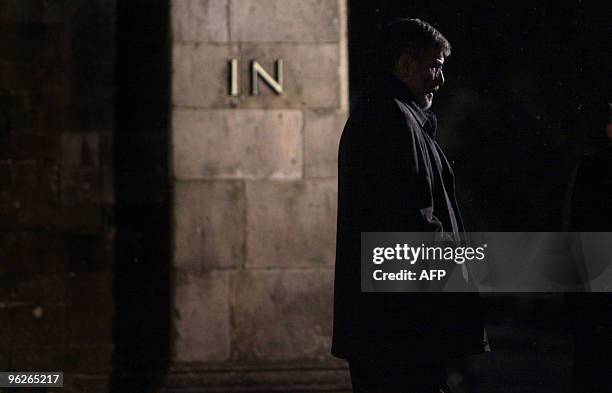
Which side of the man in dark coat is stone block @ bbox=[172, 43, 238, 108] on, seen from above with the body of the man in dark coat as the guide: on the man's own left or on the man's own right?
on the man's own left

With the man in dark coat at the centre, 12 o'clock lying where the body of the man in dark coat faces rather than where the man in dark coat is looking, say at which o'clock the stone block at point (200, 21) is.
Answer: The stone block is roughly at 8 o'clock from the man in dark coat.

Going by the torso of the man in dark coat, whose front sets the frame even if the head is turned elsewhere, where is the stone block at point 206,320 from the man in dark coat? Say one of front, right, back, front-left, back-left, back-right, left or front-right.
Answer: back-left

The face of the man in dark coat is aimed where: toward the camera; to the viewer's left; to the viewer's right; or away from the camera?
to the viewer's right

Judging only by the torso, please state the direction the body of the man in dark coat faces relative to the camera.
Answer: to the viewer's right

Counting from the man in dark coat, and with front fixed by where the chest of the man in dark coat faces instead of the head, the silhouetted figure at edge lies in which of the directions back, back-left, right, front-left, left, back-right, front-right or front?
front-left

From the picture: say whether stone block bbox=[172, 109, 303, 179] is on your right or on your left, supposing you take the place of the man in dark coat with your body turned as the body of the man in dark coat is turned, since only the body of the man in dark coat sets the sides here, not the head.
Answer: on your left

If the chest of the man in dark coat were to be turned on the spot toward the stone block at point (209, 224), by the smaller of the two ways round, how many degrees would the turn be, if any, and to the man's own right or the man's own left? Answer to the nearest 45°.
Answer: approximately 135° to the man's own left

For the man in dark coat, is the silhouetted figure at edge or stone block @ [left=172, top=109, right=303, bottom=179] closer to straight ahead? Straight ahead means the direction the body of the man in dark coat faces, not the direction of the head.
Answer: the silhouetted figure at edge

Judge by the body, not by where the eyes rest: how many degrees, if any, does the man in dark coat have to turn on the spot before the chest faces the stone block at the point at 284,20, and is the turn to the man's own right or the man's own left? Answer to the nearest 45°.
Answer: approximately 90° to the man's own left

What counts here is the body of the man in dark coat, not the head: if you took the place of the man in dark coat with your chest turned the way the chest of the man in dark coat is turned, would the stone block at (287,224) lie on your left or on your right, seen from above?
on your left

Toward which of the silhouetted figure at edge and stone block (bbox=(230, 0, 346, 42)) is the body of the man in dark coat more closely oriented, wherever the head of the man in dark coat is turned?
the silhouetted figure at edge
